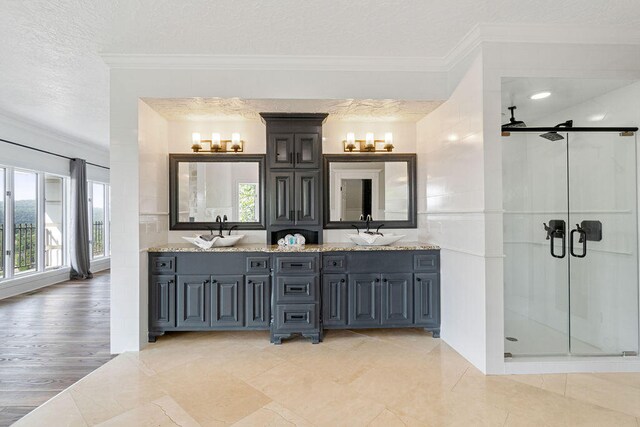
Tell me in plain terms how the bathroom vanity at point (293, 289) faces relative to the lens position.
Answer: facing the viewer

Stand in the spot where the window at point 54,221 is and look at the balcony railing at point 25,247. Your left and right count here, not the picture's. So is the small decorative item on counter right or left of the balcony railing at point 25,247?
left

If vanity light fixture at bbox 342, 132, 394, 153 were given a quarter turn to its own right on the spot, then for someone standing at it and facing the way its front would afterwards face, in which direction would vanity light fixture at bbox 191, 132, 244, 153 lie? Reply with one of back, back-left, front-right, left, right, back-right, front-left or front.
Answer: front

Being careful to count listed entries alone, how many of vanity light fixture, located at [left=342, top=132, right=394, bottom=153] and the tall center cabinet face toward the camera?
2

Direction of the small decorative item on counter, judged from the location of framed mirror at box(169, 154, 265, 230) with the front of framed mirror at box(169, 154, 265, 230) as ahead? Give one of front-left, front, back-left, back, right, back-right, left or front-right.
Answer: front-left

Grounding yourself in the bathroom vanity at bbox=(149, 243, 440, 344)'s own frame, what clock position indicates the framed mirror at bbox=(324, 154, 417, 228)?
The framed mirror is roughly at 8 o'clock from the bathroom vanity.

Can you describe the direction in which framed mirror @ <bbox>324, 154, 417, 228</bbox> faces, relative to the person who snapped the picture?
facing the viewer

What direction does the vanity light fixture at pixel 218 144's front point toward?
toward the camera

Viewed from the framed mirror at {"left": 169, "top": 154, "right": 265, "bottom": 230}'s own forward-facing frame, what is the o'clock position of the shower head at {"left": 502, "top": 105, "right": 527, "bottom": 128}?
The shower head is roughly at 10 o'clock from the framed mirror.

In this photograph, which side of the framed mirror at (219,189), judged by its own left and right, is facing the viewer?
front

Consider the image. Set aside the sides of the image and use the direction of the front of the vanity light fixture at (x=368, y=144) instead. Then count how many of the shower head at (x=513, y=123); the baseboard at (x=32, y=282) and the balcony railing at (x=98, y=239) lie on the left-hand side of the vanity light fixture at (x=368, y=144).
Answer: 1

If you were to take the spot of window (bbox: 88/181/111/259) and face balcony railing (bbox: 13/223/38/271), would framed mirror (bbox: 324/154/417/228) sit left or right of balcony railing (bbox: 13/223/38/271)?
left

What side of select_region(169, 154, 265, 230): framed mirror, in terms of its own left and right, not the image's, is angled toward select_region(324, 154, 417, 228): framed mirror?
left
